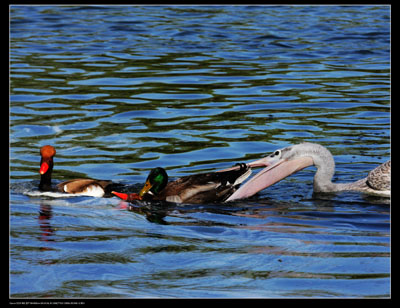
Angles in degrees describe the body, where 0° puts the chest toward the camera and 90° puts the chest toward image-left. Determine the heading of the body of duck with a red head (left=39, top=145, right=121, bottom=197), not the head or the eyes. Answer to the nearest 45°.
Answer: approximately 90°

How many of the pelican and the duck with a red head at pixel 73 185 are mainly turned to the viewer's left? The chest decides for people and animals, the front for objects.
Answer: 2

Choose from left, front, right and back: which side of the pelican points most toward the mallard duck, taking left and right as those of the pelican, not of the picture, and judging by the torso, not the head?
front

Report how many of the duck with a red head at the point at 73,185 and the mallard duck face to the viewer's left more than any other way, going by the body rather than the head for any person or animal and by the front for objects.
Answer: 2

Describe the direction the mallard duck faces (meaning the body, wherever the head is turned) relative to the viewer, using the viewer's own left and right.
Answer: facing to the left of the viewer

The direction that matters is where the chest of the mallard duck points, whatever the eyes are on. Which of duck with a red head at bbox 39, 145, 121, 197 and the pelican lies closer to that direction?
the duck with a red head

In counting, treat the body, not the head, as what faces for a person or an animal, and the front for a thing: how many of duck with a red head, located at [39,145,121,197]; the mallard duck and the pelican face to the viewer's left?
3

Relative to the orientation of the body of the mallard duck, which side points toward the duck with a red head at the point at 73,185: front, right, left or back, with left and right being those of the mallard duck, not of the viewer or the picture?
front

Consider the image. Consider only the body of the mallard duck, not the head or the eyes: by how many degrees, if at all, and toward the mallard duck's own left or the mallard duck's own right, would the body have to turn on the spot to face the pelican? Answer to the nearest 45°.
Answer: approximately 180°

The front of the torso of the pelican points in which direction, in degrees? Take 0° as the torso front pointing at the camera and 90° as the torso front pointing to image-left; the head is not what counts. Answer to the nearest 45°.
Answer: approximately 90°

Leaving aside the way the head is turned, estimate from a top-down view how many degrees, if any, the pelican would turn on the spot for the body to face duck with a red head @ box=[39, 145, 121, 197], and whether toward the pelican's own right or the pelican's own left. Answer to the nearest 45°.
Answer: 0° — it already faces it

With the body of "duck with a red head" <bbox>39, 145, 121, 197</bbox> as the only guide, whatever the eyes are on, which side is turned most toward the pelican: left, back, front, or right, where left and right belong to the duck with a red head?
back

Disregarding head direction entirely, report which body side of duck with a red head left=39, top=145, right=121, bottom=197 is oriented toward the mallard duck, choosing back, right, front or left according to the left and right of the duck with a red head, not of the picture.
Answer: back
